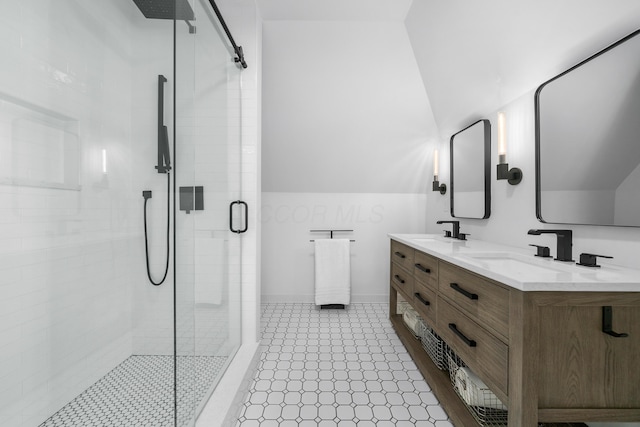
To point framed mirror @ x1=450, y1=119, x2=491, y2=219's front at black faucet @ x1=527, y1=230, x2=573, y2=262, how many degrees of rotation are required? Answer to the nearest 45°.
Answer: approximately 90° to its left

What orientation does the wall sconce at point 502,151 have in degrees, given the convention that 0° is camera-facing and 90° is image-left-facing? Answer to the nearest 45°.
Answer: approximately 45°

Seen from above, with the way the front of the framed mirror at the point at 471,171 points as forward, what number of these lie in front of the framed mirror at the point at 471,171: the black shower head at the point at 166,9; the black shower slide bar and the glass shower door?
3

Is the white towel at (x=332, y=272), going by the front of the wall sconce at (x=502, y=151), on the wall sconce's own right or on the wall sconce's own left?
on the wall sconce's own right

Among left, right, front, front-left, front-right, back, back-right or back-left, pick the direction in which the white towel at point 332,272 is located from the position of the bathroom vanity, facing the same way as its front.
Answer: right

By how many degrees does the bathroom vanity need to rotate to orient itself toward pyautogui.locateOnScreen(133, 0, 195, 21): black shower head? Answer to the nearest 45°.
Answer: approximately 45° to its right
